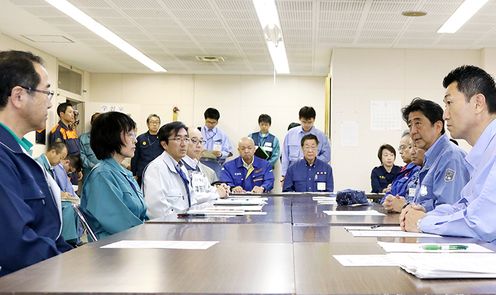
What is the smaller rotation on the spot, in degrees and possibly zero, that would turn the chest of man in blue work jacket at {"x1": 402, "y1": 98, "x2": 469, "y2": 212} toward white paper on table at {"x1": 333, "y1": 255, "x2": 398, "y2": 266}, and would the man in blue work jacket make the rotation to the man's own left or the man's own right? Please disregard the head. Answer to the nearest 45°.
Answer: approximately 45° to the man's own left

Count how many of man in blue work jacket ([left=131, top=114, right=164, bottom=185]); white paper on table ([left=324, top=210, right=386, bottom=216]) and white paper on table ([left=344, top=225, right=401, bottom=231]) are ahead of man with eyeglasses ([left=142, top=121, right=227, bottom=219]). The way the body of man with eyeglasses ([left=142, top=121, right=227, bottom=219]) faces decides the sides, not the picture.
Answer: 2

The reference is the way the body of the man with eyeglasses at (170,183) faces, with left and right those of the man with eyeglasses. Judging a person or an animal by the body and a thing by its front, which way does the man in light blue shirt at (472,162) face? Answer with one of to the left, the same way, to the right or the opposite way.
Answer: the opposite way

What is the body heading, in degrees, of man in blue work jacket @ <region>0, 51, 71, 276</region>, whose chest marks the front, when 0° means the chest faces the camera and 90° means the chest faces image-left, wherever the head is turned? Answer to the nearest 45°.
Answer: approximately 270°

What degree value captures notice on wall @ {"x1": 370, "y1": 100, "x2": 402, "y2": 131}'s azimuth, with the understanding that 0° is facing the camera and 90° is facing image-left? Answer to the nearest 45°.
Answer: approximately 0°

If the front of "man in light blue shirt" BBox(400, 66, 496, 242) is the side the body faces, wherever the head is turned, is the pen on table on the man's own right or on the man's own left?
on the man's own left

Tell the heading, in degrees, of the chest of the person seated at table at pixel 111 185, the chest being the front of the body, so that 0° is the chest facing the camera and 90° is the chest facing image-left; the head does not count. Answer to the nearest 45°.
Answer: approximately 270°
